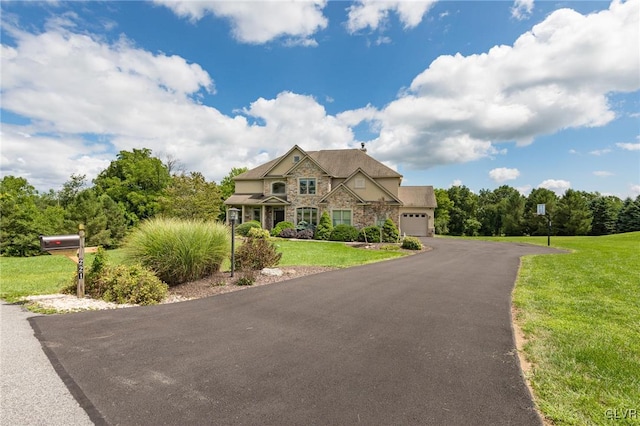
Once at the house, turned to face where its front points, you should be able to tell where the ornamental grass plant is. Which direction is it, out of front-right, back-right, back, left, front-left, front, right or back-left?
front

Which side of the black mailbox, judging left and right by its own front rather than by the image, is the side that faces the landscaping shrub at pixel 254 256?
back

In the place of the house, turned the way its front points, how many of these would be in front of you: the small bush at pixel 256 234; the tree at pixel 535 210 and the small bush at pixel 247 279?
2

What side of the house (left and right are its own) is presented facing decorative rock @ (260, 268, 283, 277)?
front

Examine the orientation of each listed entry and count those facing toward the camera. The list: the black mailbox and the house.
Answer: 1

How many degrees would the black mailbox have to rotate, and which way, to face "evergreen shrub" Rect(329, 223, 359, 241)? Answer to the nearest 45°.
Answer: approximately 135° to its right

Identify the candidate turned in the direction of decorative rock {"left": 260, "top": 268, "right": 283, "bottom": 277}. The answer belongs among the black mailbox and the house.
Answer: the house

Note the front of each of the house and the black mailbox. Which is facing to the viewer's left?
the black mailbox

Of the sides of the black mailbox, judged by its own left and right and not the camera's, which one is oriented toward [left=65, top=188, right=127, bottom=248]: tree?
right

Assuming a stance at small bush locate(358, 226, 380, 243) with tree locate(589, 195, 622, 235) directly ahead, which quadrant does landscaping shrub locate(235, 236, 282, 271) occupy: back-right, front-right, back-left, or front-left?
back-right

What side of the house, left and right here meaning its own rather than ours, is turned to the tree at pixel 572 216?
left

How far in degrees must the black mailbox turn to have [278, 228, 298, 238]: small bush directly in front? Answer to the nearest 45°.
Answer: approximately 135° to its right

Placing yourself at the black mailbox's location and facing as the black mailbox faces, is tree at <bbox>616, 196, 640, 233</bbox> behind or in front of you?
behind

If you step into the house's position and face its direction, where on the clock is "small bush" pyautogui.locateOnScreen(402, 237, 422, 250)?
The small bush is roughly at 11 o'clock from the house.

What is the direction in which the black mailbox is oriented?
to the viewer's left

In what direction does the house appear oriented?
toward the camera
